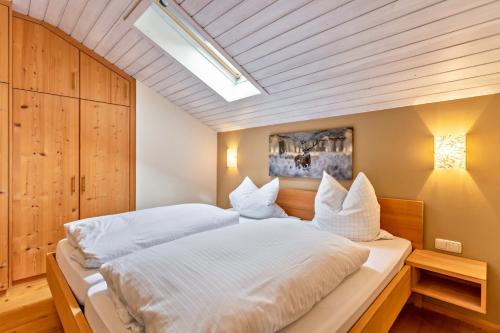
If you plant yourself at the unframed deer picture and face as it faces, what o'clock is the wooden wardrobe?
The wooden wardrobe is roughly at 1 o'clock from the unframed deer picture.

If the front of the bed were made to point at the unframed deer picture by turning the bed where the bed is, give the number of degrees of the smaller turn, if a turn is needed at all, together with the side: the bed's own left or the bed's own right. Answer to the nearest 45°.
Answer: approximately 135° to the bed's own right

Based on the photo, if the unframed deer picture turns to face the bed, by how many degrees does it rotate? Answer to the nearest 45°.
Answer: approximately 45° to its left

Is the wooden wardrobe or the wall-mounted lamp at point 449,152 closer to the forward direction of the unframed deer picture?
the wooden wardrobe

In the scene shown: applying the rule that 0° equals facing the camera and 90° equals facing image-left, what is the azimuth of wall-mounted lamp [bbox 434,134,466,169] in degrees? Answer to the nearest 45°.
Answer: approximately 0°
